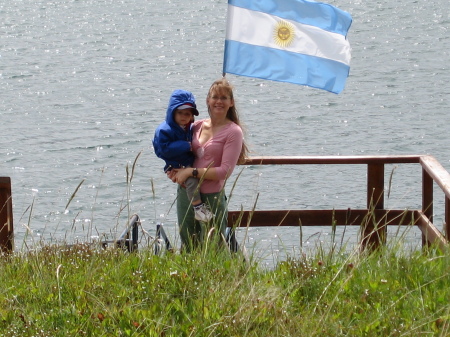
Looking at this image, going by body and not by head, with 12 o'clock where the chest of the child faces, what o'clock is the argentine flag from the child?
The argentine flag is roughly at 9 o'clock from the child.

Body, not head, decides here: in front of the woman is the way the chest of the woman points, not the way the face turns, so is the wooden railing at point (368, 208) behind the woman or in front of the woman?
behind

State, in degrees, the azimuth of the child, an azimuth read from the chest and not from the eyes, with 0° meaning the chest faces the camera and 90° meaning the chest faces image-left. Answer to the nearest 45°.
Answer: approximately 315°

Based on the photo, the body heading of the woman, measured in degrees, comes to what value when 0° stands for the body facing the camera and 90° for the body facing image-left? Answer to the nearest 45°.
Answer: approximately 45°

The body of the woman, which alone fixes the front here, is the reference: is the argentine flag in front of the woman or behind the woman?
behind

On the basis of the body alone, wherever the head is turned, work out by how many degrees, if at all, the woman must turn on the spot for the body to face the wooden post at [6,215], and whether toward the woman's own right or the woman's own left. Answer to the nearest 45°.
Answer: approximately 45° to the woman's own right
